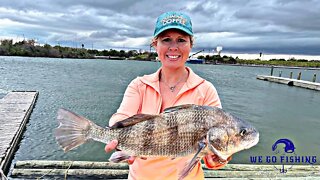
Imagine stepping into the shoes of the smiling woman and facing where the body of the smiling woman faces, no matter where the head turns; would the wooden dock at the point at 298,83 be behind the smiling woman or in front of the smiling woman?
behind

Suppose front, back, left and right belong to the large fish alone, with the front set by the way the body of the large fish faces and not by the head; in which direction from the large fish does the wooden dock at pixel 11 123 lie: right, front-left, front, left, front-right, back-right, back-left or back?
back-left

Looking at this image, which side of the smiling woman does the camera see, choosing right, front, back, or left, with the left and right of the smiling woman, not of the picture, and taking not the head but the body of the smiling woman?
front

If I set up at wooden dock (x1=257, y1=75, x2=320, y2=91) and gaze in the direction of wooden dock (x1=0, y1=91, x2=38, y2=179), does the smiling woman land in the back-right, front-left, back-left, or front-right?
front-left

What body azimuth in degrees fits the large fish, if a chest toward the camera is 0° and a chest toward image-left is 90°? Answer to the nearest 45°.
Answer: approximately 270°

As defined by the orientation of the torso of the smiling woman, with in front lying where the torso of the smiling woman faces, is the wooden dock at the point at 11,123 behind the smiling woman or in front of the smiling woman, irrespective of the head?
behind
